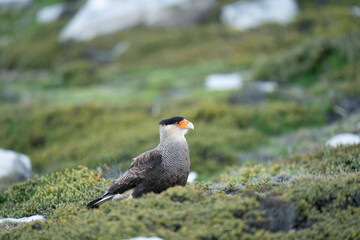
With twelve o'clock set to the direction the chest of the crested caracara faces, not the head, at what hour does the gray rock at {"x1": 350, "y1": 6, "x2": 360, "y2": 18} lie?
The gray rock is roughly at 10 o'clock from the crested caracara.

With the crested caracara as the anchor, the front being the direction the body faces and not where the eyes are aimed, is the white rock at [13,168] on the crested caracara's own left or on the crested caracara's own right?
on the crested caracara's own left

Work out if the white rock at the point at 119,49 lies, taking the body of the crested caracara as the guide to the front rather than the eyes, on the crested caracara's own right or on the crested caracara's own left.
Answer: on the crested caracara's own left

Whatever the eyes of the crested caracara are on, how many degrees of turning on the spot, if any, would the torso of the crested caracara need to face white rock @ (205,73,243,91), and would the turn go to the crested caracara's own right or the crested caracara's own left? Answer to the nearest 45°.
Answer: approximately 90° to the crested caracara's own left

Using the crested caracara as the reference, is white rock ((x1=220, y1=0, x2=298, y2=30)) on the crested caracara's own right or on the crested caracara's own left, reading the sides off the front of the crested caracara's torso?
on the crested caracara's own left

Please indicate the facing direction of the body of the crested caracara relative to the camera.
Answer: to the viewer's right
